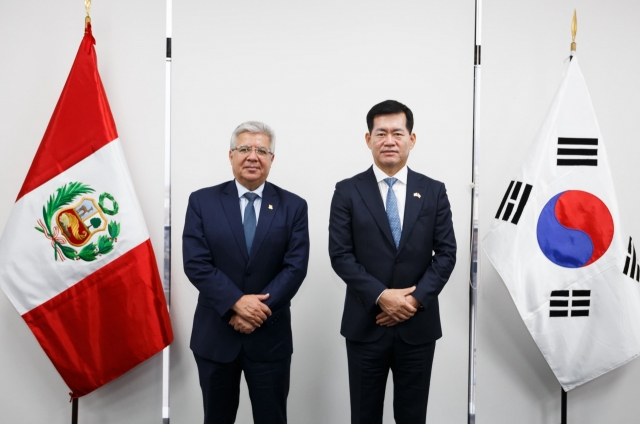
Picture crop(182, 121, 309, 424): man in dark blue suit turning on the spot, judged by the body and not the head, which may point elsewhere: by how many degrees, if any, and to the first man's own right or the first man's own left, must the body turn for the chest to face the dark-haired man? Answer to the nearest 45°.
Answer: approximately 90° to the first man's own left

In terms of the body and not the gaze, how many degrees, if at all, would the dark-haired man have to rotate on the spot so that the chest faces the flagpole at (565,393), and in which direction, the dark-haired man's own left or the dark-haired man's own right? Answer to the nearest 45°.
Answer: approximately 135° to the dark-haired man's own left

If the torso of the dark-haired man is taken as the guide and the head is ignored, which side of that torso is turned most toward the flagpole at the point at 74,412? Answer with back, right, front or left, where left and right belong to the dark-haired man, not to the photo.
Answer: right

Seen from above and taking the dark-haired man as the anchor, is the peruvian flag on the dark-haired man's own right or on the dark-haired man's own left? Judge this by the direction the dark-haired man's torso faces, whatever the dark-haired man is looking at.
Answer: on the dark-haired man's own right

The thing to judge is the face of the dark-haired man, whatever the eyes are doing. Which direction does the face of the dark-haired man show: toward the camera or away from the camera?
toward the camera

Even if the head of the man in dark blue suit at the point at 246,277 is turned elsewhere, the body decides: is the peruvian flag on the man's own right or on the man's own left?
on the man's own right

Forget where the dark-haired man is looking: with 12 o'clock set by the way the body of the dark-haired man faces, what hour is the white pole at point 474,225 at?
The white pole is roughly at 7 o'clock from the dark-haired man.

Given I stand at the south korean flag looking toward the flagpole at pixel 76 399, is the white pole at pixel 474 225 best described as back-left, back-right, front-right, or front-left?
front-right

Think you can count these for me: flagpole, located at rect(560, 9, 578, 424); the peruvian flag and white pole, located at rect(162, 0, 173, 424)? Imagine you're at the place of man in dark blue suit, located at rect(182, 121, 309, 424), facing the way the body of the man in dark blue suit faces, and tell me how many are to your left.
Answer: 1

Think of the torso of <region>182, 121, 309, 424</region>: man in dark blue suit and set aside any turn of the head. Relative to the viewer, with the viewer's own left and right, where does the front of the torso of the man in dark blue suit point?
facing the viewer

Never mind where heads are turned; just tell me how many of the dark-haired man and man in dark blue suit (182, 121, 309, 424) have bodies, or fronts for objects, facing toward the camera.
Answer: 2

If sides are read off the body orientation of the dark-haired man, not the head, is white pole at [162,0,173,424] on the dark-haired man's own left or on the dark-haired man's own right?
on the dark-haired man's own right

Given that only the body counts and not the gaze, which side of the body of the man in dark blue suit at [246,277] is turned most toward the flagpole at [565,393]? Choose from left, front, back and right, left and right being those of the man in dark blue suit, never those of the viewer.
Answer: left

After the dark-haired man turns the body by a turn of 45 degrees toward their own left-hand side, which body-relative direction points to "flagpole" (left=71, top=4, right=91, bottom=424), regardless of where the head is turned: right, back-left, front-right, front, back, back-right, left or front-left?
back-right

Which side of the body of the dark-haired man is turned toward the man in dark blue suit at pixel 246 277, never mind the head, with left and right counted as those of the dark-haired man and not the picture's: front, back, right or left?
right

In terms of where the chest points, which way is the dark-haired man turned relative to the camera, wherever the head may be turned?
toward the camera

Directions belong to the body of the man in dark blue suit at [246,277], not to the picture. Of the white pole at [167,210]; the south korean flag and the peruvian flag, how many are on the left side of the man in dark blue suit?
1

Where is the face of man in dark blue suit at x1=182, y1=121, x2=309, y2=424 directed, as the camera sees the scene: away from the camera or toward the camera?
toward the camera

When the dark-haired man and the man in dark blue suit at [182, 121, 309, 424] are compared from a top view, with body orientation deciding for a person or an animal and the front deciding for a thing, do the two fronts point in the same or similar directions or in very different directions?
same or similar directions
